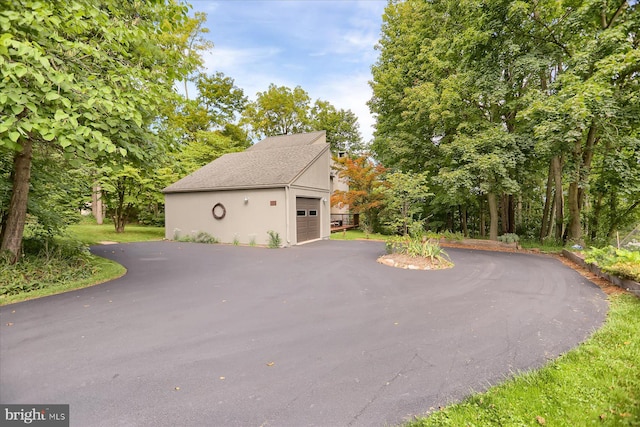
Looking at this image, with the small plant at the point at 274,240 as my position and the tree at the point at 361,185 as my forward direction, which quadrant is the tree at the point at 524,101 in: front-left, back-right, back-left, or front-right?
front-right

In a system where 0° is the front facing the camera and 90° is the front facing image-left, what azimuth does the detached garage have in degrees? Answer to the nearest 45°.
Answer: approximately 315°

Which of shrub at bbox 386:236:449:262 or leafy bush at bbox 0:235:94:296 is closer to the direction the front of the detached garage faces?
the shrub

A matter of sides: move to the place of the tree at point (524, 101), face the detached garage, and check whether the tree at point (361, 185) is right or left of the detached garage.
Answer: right

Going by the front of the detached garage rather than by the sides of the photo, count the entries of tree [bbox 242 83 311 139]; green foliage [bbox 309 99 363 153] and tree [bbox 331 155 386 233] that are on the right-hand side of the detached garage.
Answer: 0

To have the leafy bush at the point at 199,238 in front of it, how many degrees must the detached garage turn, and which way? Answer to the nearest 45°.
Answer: approximately 135° to its right

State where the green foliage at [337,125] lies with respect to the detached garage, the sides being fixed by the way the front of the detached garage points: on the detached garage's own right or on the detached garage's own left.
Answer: on the detached garage's own left

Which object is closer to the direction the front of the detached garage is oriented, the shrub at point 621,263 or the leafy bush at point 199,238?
the shrub

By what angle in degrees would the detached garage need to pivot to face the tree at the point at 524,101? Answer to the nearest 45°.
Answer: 0° — it already faces it

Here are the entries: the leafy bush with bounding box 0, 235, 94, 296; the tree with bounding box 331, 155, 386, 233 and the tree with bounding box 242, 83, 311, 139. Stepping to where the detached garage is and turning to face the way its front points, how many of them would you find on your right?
1

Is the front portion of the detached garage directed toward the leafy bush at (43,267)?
no

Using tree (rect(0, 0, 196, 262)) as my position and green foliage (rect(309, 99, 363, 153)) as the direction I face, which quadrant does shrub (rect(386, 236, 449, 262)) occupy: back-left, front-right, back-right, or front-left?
front-right

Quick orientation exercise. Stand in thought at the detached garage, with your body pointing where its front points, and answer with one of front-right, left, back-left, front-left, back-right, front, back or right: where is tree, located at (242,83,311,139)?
back-left

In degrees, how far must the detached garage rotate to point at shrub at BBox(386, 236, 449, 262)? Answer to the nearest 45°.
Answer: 0° — it already faces it

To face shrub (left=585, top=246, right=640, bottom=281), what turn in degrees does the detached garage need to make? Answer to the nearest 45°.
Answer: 0° — it already faces it

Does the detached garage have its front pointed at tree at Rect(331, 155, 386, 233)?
no

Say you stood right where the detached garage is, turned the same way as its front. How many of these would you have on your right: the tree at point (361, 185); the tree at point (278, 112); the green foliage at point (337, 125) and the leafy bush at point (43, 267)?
1

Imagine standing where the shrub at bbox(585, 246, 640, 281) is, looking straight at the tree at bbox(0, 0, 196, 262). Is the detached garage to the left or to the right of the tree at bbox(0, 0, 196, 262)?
right
